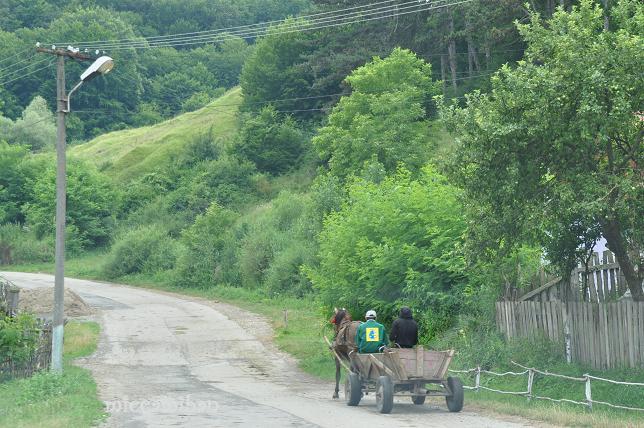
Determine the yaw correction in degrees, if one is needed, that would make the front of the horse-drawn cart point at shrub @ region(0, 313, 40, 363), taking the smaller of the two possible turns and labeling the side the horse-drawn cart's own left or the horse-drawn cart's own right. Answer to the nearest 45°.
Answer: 0° — it already faces it

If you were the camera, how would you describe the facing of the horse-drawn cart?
facing away from the viewer and to the left of the viewer

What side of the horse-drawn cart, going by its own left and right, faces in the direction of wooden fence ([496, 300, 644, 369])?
right
